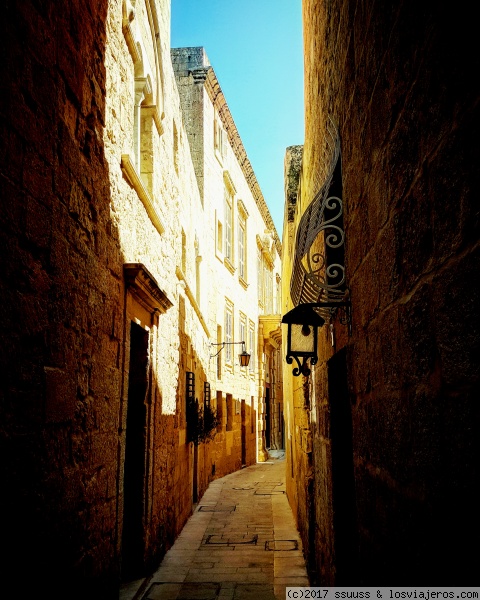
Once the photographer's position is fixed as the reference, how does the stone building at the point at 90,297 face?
facing to the right of the viewer

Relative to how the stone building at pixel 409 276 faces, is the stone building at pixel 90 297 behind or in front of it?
in front

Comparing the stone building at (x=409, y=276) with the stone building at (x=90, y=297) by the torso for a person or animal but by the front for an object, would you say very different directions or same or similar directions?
very different directions

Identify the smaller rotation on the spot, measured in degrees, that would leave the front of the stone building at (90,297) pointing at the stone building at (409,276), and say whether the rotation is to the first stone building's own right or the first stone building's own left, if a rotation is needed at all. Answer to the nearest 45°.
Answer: approximately 45° to the first stone building's own right

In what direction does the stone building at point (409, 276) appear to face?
to the viewer's left

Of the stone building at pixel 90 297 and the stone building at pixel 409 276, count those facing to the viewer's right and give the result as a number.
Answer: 1
